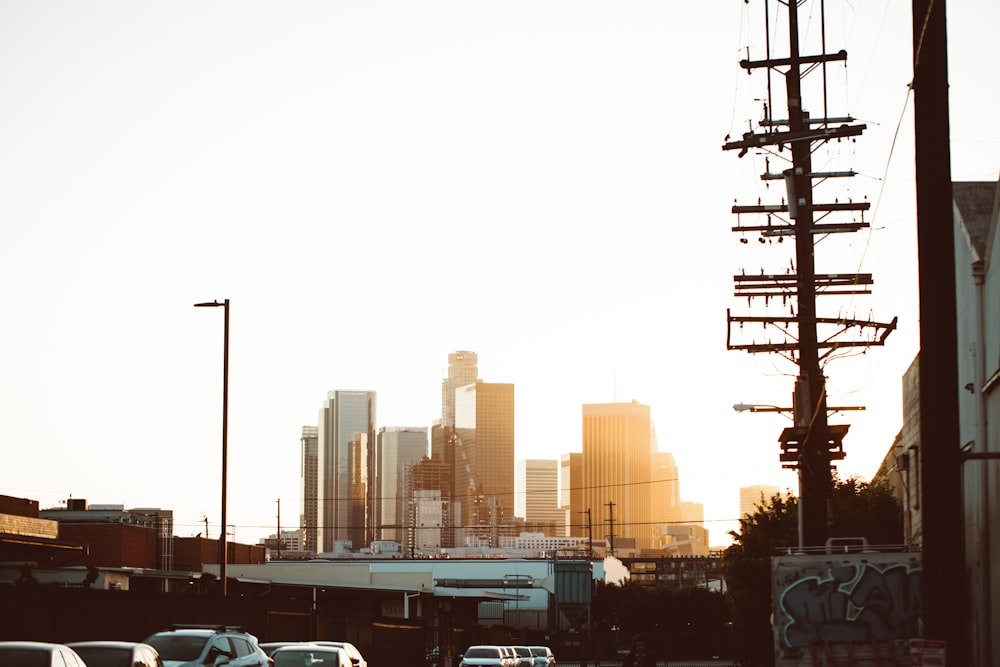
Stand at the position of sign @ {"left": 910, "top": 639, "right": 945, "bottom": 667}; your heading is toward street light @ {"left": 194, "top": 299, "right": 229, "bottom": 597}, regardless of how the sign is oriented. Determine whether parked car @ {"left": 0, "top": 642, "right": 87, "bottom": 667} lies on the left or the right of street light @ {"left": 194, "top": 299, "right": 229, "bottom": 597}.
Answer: left

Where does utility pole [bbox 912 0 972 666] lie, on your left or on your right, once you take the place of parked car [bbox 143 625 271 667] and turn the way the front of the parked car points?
on your left

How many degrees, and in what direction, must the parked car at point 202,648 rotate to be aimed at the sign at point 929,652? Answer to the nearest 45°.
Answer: approximately 90° to its left

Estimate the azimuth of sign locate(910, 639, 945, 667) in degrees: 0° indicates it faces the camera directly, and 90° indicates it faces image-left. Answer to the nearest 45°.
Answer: approximately 0°

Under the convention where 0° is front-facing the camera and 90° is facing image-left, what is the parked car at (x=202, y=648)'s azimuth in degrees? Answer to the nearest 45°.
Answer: approximately 45°

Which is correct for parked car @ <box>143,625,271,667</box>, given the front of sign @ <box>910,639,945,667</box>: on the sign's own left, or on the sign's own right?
on the sign's own right

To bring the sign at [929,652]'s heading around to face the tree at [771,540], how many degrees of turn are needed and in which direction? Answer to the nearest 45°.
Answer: approximately 180°

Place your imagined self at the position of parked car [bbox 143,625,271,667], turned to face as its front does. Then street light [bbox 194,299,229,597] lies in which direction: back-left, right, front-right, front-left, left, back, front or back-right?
back-right
